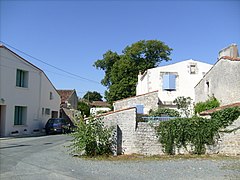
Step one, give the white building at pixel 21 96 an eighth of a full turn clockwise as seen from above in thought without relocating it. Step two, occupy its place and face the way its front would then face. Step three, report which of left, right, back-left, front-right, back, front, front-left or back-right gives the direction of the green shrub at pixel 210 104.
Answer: front-left

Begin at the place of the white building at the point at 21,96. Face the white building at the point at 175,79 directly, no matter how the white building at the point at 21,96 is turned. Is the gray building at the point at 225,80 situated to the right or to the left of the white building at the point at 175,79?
right

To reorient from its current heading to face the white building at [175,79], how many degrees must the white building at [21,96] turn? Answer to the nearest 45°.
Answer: approximately 45° to its left

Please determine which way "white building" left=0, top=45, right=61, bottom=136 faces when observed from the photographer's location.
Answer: facing the viewer and to the right of the viewer

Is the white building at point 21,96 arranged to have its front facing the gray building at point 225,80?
yes

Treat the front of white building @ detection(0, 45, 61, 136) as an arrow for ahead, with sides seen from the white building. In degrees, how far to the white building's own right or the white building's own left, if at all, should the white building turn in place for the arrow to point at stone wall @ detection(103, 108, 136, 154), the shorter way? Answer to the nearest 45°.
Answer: approximately 45° to the white building's own right

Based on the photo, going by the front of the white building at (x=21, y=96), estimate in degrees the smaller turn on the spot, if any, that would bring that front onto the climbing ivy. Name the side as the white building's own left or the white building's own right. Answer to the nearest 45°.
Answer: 0° — it already faces it

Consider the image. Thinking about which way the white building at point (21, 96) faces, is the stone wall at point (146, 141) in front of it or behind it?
in front

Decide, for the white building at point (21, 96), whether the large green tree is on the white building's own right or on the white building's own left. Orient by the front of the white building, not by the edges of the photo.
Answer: on the white building's own left

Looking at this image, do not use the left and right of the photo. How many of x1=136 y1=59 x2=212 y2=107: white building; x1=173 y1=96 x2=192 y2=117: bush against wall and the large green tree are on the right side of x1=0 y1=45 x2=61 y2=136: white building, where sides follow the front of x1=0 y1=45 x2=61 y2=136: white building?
0

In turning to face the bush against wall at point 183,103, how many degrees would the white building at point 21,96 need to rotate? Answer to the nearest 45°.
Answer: approximately 45° to its left

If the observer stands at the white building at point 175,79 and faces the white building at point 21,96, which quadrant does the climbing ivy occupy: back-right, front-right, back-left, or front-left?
front-left
